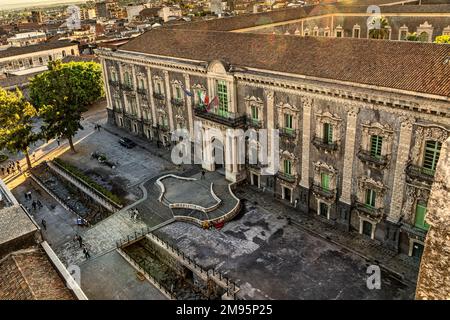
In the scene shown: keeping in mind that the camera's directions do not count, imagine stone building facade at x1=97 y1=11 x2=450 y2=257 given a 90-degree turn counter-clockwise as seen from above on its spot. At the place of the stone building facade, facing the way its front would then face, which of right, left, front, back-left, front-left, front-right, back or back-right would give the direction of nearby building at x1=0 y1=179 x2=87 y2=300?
right

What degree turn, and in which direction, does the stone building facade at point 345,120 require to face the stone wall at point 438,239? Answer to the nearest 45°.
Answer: approximately 45° to its left

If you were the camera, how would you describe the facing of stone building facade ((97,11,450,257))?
facing the viewer and to the left of the viewer
